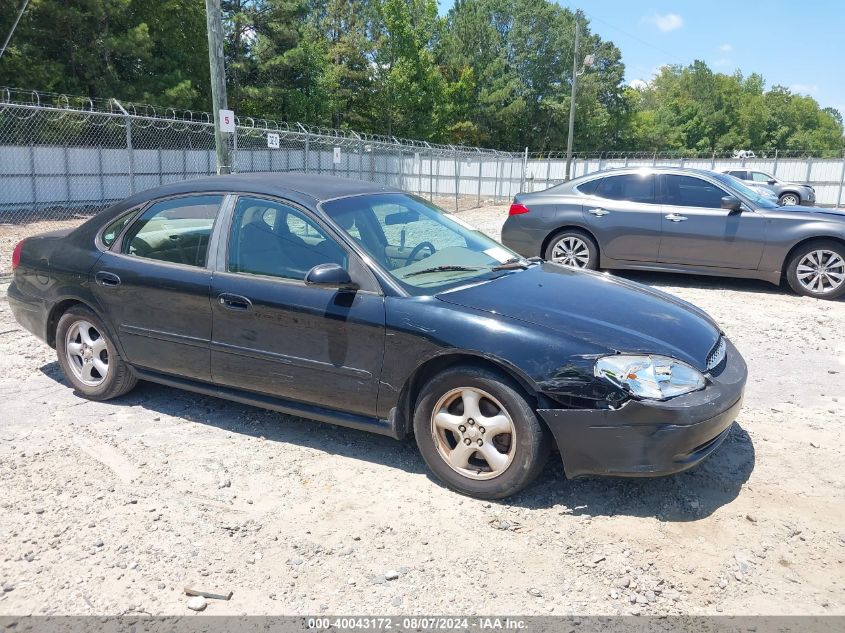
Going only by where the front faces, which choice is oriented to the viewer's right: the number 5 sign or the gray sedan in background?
the gray sedan in background

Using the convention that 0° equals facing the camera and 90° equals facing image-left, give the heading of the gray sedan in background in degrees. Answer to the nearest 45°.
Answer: approximately 270°

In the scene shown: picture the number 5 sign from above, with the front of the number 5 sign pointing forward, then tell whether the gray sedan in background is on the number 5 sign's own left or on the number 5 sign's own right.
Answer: on the number 5 sign's own left

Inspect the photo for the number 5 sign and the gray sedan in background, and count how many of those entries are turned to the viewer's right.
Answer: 1

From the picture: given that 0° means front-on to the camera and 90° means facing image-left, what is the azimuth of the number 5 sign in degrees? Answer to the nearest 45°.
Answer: approximately 0°

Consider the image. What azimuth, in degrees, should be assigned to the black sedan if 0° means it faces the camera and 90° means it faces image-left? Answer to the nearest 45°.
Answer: approximately 315°

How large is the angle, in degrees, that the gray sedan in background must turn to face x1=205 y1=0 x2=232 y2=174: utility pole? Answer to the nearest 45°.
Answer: approximately 180°

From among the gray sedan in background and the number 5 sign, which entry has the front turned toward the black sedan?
the number 5 sign

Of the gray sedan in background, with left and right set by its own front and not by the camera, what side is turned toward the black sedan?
right

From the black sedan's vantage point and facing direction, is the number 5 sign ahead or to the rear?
to the rear

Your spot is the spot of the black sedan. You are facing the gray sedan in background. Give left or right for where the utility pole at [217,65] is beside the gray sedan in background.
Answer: left

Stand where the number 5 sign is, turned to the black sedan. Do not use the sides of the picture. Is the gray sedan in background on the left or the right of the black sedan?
left

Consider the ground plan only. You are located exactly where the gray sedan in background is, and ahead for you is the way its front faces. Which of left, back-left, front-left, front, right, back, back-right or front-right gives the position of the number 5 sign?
back
